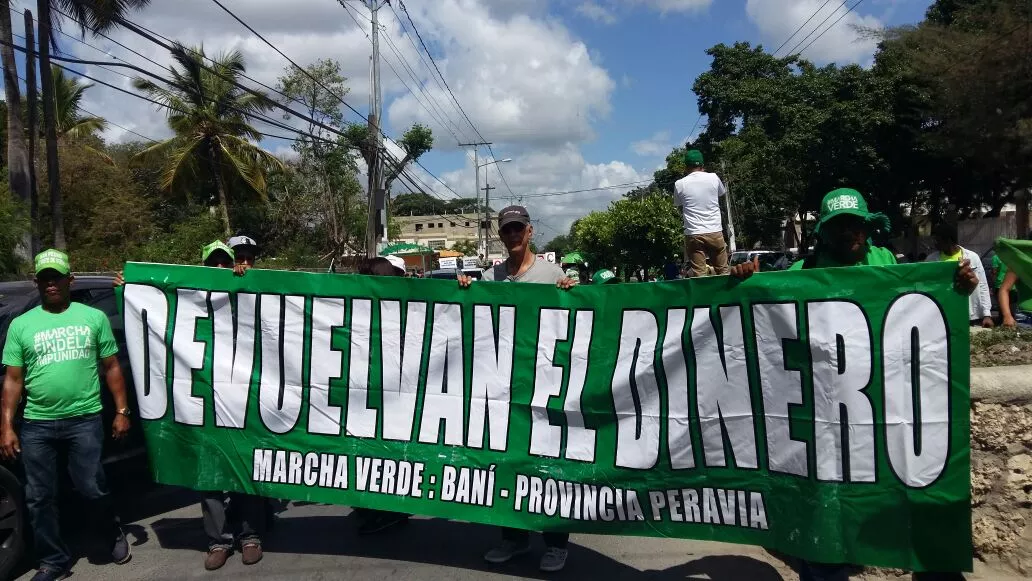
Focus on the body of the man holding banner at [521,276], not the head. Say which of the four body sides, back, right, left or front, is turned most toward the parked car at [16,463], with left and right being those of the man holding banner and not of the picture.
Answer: right

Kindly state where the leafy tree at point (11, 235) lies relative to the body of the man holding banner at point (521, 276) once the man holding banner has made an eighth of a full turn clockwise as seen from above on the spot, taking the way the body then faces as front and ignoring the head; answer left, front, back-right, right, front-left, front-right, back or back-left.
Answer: right

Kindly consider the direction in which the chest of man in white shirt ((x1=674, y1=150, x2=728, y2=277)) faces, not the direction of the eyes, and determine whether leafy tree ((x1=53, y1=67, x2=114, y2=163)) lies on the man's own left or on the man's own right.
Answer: on the man's own left

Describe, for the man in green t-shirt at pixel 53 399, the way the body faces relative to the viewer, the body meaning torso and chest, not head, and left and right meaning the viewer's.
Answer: facing the viewer

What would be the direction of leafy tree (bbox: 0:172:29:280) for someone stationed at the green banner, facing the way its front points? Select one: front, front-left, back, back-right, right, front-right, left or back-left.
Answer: back-right

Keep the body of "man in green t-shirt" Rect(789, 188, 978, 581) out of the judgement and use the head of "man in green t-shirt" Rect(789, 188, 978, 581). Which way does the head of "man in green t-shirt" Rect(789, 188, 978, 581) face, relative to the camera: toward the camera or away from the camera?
toward the camera

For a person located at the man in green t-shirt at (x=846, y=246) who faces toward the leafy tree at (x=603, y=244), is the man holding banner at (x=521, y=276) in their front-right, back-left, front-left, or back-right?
front-left

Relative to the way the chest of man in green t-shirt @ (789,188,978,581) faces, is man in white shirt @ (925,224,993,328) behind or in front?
behind

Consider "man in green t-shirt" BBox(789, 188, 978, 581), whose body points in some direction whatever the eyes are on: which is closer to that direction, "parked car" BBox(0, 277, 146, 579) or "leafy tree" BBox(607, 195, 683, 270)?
the parked car

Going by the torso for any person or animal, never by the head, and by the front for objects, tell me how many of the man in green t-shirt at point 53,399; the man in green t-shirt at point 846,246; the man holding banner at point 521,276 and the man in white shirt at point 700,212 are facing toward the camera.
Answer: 3

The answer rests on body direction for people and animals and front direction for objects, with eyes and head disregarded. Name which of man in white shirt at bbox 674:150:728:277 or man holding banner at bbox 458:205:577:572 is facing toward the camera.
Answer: the man holding banner

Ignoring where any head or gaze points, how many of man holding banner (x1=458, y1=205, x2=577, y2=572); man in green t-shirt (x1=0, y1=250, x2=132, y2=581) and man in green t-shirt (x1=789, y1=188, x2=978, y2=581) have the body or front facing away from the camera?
0

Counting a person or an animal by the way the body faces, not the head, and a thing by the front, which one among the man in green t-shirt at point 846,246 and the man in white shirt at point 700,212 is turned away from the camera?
the man in white shirt

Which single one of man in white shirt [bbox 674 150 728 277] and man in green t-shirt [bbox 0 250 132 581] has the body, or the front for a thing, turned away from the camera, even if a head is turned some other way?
the man in white shirt

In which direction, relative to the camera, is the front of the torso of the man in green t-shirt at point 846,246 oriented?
toward the camera

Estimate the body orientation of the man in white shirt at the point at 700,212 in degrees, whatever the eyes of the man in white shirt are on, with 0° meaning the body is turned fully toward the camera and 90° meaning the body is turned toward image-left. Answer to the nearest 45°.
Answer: approximately 180°

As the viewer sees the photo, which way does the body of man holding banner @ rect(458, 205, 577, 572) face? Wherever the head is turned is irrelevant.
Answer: toward the camera
